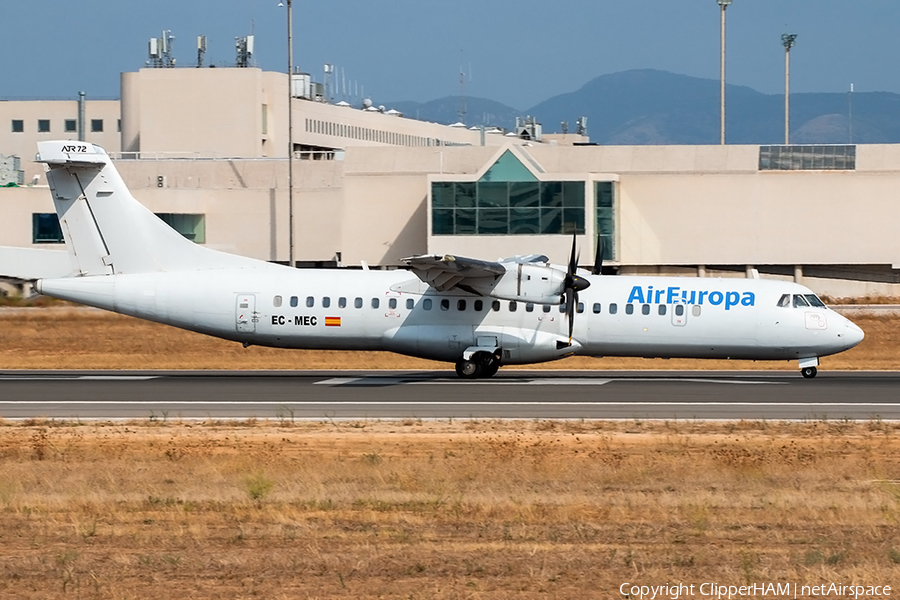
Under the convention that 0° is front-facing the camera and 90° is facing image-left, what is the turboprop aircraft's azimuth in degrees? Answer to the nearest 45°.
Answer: approximately 270°
